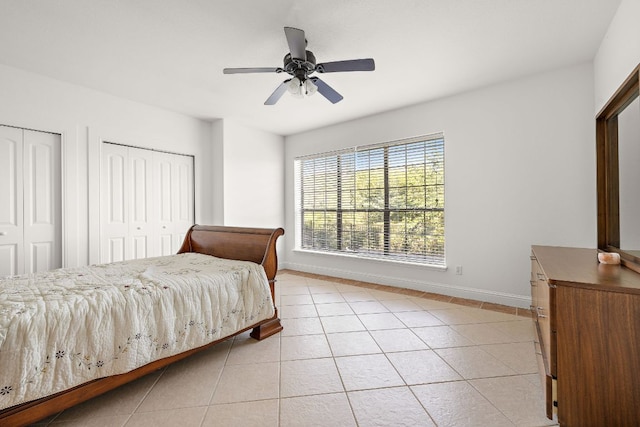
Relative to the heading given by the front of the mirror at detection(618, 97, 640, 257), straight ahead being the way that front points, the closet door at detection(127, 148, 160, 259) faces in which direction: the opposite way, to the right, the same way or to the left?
the opposite way

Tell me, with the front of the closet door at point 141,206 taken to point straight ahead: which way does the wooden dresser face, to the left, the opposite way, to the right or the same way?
the opposite way

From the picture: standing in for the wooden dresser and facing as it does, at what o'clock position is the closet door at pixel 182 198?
The closet door is roughly at 12 o'clock from the wooden dresser.

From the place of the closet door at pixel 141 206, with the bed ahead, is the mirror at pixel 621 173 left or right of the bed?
left

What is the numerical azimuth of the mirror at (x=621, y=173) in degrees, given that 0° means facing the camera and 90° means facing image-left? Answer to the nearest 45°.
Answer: approximately 90°

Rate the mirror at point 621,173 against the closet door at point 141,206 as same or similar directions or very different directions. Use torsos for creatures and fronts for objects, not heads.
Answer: very different directions

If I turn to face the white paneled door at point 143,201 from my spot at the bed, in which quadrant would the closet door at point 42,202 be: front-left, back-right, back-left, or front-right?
front-left

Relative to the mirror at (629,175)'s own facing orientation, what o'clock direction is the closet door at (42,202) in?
The closet door is roughly at 11 o'clock from the mirror.

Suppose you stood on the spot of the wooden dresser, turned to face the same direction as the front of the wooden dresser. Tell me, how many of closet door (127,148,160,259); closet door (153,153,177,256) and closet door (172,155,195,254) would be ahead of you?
3

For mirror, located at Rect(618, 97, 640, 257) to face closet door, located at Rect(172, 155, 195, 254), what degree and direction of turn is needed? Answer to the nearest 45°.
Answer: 0° — it already faces it

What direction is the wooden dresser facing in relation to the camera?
to the viewer's left

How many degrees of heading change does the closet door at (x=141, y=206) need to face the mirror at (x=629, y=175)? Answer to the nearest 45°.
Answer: approximately 45° to its left
